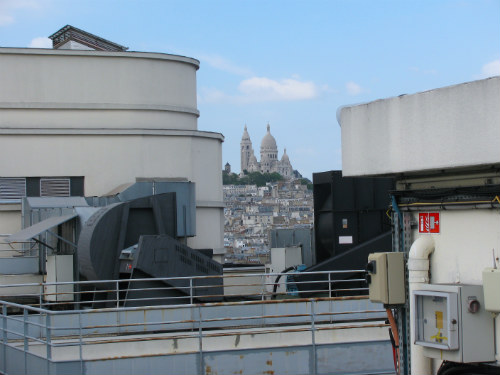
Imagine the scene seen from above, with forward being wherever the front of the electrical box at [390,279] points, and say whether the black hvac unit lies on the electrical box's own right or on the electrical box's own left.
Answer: on the electrical box's own right

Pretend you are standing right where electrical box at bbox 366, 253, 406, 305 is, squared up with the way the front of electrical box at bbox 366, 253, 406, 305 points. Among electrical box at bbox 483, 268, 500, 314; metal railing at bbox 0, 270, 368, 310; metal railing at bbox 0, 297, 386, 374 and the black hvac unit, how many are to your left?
1

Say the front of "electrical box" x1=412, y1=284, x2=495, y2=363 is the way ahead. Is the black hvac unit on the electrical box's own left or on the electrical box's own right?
on the electrical box's own right

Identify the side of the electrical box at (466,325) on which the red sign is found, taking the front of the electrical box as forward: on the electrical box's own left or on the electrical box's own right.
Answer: on the electrical box's own right

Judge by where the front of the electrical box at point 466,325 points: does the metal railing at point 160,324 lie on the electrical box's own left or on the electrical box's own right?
on the electrical box's own right

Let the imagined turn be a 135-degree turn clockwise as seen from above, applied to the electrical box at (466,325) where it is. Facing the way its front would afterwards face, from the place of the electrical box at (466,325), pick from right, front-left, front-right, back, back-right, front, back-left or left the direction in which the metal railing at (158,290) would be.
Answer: front-left

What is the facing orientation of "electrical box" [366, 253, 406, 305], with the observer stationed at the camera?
facing the viewer and to the left of the viewer

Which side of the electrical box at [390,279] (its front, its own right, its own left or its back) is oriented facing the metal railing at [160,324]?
right

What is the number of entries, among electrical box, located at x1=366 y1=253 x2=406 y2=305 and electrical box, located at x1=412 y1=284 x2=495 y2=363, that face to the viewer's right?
0
